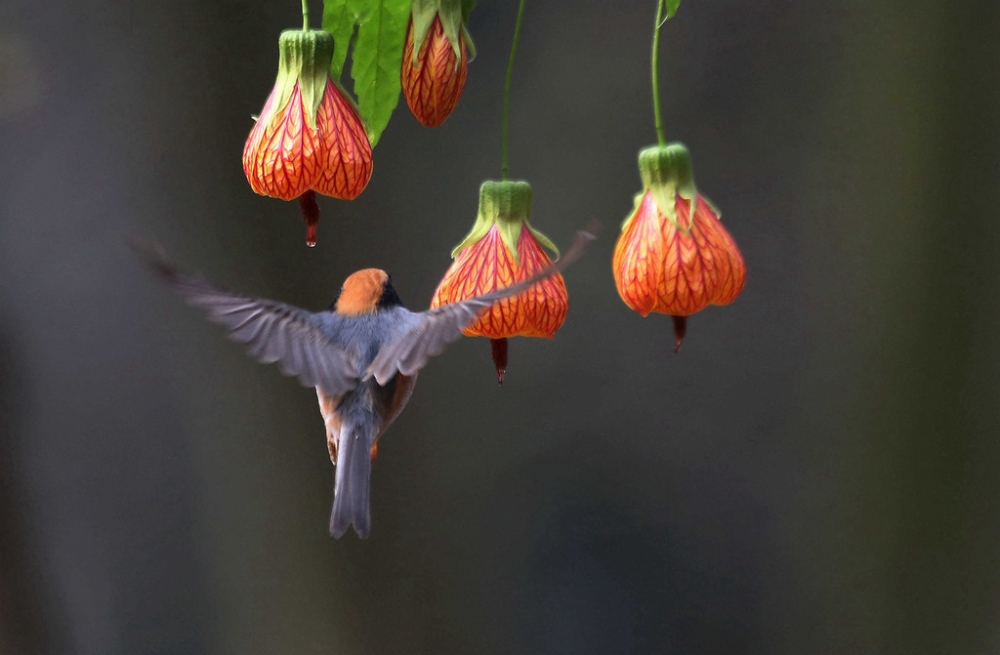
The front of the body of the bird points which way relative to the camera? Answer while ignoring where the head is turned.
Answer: away from the camera
